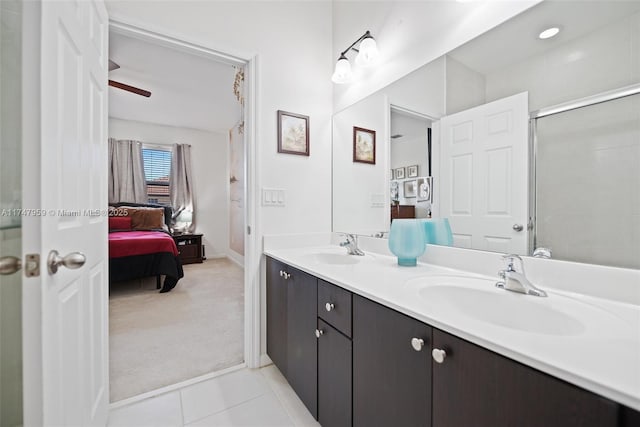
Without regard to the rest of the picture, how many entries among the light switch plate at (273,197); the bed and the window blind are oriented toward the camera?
3

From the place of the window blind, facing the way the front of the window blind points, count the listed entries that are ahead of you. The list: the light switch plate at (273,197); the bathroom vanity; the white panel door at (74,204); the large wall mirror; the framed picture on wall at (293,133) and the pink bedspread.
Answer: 6

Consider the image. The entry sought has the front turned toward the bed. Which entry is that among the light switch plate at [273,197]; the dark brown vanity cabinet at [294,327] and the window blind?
the window blind

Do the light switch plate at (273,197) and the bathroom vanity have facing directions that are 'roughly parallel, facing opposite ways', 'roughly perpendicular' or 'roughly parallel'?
roughly perpendicular

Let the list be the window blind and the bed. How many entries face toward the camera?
2

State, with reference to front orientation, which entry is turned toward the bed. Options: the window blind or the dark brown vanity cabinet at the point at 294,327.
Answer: the window blind

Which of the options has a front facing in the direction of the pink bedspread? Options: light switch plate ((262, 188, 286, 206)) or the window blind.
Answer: the window blind

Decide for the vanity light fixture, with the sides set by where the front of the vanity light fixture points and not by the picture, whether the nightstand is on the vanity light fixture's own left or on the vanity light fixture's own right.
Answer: on the vanity light fixture's own right
